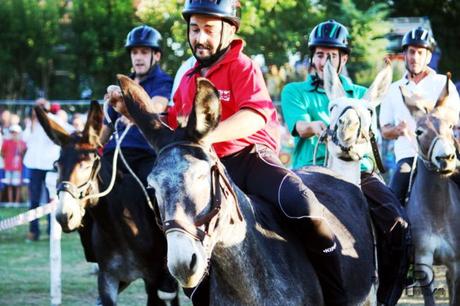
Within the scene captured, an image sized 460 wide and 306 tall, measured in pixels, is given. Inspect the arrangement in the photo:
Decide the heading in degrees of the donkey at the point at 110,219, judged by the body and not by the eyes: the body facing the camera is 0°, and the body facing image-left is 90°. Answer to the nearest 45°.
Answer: approximately 45°

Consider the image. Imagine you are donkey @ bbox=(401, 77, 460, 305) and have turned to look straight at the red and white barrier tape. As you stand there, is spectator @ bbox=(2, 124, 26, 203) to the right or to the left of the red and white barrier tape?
right

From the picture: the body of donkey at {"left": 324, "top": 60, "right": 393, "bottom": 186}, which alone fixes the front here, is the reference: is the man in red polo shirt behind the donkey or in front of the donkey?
in front

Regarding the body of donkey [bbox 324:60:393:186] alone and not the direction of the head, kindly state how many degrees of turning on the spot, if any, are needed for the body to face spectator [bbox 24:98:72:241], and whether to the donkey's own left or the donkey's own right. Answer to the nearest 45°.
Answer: approximately 135° to the donkey's own right
